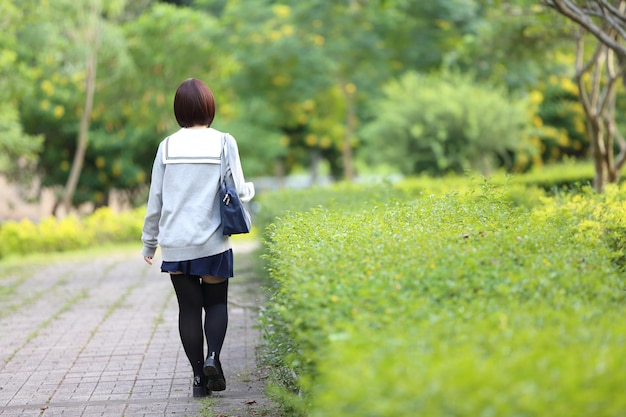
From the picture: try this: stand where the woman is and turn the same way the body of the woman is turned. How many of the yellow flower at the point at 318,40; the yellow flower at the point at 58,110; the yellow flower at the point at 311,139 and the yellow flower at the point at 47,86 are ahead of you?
4

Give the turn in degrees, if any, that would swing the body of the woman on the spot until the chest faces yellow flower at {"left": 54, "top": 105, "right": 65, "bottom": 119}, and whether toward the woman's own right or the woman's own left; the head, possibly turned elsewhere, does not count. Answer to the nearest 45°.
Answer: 0° — they already face it

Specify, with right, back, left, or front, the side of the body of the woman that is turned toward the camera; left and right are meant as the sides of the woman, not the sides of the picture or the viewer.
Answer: back

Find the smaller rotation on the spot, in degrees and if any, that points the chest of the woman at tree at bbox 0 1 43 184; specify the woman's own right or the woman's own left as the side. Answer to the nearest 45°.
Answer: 0° — they already face it

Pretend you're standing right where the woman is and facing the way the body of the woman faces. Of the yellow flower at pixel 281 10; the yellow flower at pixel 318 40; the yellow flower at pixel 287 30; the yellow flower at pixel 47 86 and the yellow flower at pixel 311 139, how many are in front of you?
5

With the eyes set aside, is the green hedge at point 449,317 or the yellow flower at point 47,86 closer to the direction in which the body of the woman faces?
the yellow flower

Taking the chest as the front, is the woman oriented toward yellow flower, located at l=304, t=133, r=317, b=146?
yes

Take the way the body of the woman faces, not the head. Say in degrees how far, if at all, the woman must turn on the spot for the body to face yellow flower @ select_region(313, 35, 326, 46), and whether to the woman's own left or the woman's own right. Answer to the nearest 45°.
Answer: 0° — they already face it

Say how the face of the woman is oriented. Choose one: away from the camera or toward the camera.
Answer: away from the camera

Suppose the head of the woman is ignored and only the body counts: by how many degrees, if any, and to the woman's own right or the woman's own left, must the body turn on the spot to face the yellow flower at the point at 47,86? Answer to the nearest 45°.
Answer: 0° — they already face it

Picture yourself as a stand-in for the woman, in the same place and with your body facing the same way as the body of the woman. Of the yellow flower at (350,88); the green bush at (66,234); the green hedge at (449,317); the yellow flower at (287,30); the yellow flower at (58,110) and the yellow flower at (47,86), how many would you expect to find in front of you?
5

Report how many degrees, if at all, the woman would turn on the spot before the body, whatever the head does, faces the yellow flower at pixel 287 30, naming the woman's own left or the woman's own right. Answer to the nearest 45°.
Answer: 0° — they already face it

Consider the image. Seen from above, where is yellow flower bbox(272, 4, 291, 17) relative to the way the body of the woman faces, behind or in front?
in front

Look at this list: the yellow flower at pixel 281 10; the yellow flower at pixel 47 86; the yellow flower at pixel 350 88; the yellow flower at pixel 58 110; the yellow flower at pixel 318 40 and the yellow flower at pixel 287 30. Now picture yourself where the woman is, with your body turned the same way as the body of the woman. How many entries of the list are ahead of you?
6

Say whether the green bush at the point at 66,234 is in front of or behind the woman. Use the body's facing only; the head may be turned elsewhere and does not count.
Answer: in front

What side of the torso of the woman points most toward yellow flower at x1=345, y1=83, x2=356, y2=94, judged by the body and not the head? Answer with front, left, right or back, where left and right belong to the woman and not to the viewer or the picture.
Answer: front
